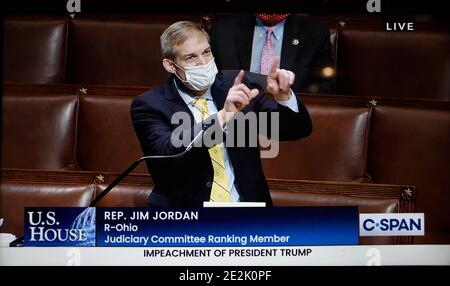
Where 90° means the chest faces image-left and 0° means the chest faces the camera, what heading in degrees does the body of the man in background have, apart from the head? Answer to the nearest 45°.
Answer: approximately 0°
